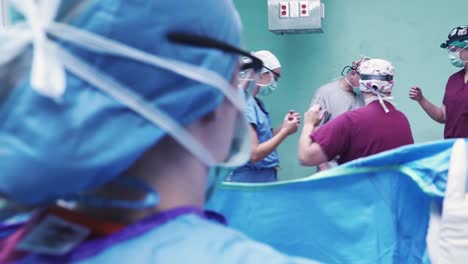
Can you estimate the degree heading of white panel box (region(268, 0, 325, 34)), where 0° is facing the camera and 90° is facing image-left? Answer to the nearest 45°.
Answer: approximately 0°
